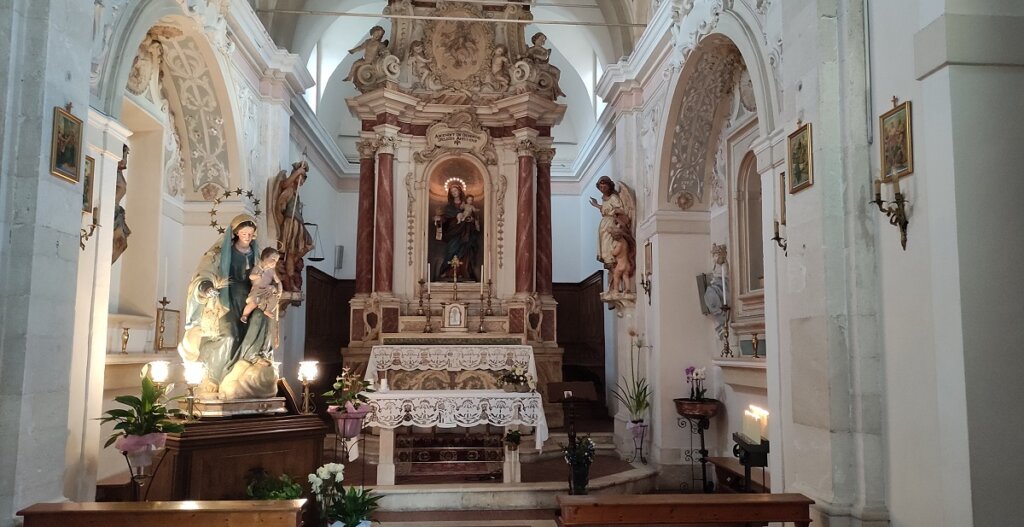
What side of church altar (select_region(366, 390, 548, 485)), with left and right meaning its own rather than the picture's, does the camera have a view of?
front

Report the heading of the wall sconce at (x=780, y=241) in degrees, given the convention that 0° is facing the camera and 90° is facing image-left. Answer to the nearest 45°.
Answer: approximately 45°

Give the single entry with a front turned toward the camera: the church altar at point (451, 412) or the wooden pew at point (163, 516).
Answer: the church altar

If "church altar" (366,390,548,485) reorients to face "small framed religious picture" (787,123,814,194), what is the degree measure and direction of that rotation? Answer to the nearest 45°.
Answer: approximately 45° to its left

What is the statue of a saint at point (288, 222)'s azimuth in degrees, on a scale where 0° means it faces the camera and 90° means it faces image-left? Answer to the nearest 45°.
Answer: approximately 315°

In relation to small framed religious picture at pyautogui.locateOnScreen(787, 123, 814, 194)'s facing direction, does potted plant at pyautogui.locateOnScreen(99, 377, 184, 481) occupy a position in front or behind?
in front

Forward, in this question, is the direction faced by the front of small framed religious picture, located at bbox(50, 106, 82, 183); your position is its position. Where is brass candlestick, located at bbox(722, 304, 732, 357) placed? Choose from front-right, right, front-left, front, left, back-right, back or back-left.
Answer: front-left

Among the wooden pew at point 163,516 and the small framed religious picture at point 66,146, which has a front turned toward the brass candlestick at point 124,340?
the wooden pew

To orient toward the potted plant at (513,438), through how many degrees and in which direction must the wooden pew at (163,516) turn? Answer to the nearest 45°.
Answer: approximately 45° to its right

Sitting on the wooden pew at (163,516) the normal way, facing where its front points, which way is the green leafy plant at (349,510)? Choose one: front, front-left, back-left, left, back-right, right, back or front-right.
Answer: front-right

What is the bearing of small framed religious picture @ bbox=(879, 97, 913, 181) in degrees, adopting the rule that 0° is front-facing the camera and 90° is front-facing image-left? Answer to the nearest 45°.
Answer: approximately 45°

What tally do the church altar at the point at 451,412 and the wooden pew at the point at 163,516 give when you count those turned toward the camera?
1

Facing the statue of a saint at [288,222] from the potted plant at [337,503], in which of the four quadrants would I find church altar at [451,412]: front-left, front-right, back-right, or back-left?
front-right

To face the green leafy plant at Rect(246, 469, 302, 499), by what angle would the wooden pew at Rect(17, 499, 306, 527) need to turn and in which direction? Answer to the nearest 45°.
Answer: approximately 45° to its right

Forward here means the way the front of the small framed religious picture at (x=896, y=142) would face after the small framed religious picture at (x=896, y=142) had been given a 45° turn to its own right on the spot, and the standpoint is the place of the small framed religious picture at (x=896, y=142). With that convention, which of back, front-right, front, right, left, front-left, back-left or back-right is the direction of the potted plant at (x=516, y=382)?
front-right

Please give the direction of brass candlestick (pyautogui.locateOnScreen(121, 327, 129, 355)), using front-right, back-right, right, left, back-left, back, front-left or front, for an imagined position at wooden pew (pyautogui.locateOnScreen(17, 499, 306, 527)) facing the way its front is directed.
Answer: front

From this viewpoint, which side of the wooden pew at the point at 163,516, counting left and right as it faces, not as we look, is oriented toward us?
back

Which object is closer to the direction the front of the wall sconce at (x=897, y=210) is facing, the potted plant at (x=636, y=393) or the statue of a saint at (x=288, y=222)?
the statue of a saint

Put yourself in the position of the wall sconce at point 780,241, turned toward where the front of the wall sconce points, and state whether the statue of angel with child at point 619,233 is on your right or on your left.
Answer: on your right

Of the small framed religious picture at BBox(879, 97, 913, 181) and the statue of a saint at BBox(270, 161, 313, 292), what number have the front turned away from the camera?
0

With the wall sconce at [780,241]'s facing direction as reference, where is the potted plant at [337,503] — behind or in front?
in front
